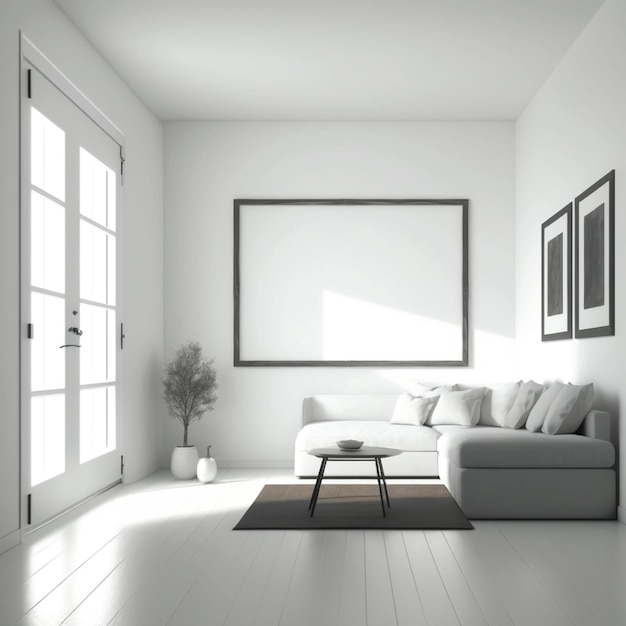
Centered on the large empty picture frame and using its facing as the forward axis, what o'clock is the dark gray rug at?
The dark gray rug is roughly at 12 o'clock from the large empty picture frame.

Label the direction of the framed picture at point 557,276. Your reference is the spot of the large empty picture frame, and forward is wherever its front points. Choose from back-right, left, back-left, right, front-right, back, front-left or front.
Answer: front-left

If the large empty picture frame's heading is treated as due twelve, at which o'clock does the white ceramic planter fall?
The white ceramic planter is roughly at 2 o'clock from the large empty picture frame.

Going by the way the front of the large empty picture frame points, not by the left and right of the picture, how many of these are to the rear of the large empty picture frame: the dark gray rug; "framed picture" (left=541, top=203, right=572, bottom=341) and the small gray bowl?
0

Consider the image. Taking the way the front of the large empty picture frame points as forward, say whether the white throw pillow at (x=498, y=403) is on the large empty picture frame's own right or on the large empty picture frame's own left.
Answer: on the large empty picture frame's own left

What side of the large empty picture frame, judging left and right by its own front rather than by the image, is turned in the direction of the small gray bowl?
front

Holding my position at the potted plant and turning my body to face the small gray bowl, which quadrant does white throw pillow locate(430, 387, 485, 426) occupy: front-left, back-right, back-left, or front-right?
front-left

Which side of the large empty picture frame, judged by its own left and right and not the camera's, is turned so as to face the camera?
front

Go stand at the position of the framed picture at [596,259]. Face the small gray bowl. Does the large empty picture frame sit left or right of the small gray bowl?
right

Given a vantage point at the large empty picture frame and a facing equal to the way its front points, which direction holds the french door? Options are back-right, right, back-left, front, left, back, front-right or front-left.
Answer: front-right

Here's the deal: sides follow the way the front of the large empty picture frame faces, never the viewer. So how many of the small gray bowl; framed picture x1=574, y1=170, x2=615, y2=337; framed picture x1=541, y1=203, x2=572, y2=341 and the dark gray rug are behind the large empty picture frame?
0

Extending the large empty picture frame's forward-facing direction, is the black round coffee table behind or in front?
in front

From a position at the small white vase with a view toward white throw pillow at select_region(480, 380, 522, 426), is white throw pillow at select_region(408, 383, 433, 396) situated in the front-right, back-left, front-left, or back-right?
front-left
